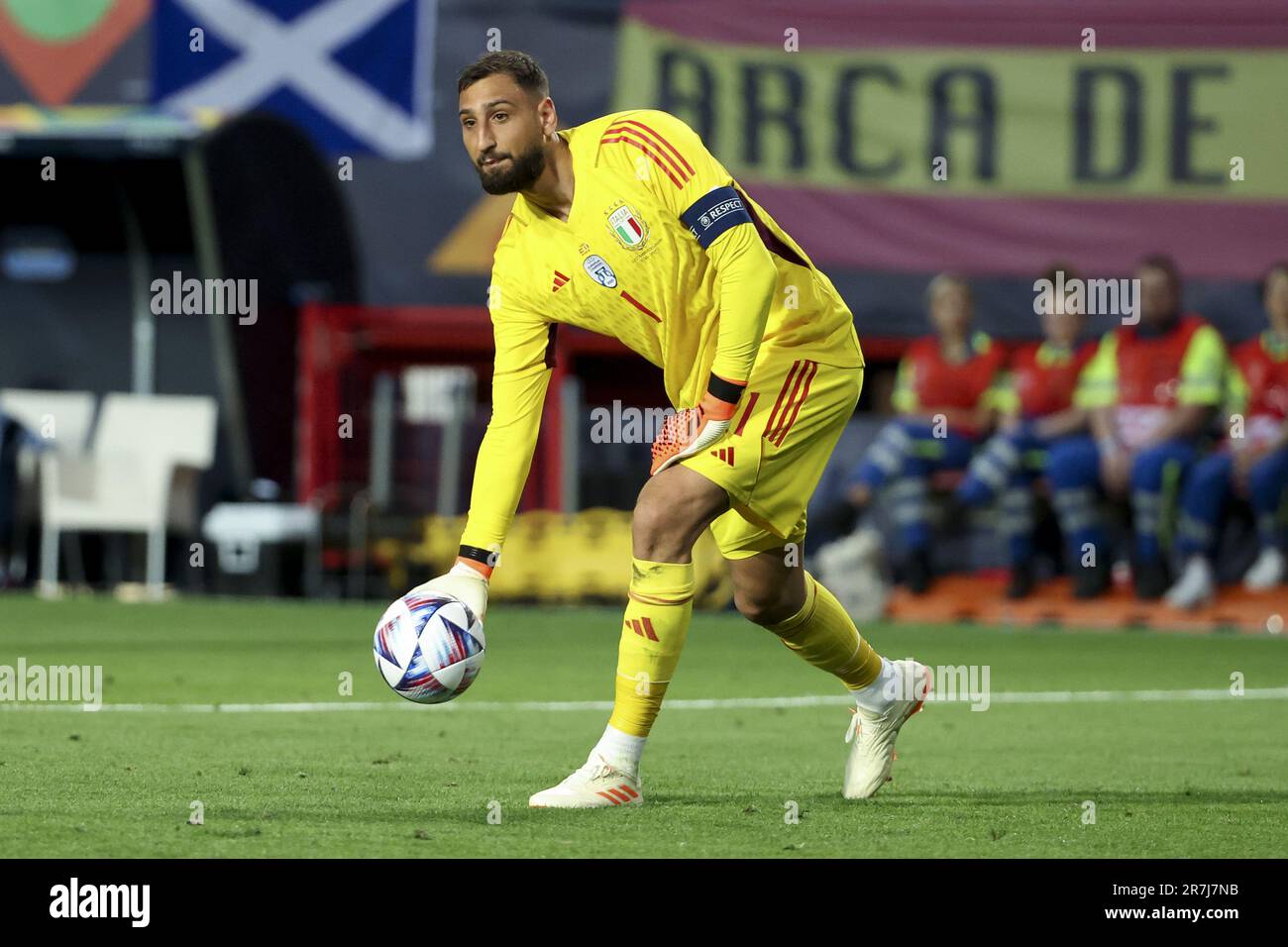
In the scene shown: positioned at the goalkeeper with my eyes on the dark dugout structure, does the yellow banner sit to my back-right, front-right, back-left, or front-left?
front-right

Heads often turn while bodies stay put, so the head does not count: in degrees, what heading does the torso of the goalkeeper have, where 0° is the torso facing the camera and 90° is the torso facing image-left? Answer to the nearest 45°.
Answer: approximately 45°

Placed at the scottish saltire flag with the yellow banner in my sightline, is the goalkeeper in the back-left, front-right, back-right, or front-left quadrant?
front-right

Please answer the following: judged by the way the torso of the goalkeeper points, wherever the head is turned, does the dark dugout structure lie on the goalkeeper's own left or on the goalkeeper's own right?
on the goalkeeper's own right

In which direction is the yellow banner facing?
toward the camera

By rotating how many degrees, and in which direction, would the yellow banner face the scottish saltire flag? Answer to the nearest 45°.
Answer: approximately 90° to its right

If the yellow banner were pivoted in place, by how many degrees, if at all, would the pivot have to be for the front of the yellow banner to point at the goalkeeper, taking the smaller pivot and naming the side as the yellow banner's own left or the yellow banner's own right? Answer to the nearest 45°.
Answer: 0° — it already faces them

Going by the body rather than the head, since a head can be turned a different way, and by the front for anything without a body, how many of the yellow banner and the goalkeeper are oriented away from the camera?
0
